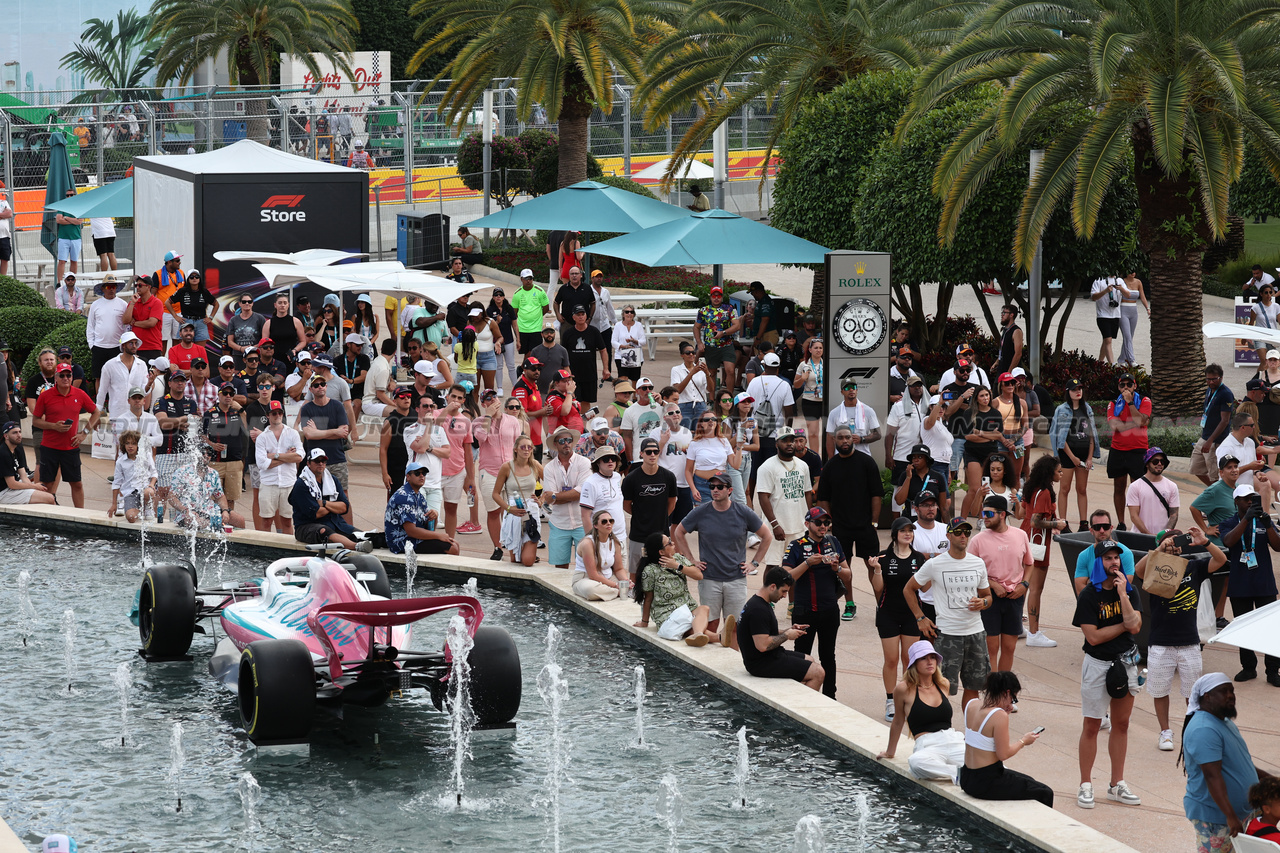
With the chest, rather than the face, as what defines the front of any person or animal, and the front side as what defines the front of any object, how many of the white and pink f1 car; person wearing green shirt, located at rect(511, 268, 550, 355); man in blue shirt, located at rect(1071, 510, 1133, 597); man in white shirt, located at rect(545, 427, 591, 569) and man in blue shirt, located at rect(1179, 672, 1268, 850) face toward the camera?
3

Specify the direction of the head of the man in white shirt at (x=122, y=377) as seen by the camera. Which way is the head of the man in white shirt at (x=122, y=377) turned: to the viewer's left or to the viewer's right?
to the viewer's right

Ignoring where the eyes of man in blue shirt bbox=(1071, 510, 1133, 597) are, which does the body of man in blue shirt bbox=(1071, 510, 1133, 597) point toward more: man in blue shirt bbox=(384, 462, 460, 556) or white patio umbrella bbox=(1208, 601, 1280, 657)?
the white patio umbrella

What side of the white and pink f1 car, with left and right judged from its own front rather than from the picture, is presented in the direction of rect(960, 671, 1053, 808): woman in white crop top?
back

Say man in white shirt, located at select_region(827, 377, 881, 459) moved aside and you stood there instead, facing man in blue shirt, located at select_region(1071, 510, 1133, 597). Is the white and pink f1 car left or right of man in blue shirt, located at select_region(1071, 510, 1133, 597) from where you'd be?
right

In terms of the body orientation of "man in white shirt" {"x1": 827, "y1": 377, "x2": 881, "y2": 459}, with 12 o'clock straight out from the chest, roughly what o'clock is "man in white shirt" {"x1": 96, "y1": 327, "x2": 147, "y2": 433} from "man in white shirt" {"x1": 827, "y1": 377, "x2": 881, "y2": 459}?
"man in white shirt" {"x1": 96, "y1": 327, "x2": 147, "y2": 433} is roughly at 3 o'clock from "man in white shirt" {"x1": 827, "y1": 377, "x2": 881, "y2": 459}.

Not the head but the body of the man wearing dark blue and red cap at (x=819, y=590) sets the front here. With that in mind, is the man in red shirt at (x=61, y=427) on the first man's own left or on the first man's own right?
on the first man's own right

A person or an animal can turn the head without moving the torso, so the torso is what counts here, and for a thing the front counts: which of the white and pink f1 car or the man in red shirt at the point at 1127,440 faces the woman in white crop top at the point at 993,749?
the man in red shirt

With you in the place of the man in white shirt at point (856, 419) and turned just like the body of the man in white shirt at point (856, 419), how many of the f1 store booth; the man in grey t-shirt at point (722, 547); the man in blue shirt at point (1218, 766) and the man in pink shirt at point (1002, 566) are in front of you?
3

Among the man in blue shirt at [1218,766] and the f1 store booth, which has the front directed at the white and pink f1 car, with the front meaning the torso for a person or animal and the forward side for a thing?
the f1 store booth
